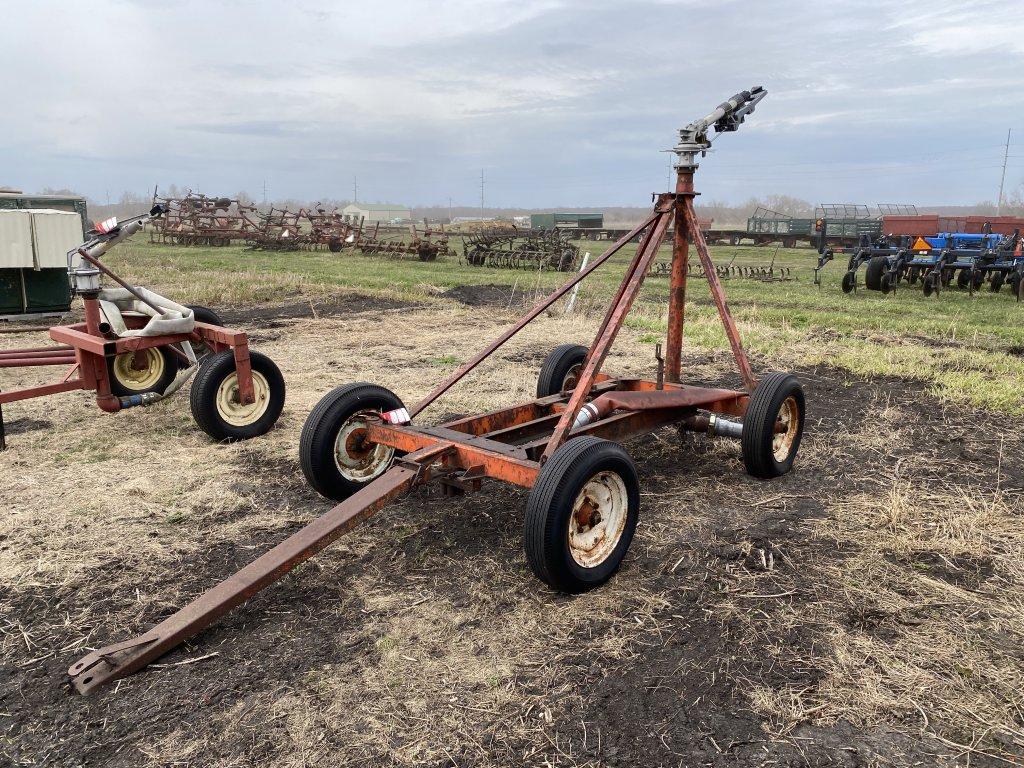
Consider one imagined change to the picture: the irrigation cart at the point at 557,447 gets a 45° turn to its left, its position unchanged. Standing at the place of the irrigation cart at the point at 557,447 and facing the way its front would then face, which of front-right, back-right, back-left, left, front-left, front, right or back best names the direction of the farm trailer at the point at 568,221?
back

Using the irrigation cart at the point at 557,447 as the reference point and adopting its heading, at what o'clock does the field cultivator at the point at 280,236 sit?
The field cultivator is roughly at 4 o'clock from the irrigation cart.

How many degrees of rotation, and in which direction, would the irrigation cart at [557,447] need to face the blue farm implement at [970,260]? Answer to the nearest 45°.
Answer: approximately 180°

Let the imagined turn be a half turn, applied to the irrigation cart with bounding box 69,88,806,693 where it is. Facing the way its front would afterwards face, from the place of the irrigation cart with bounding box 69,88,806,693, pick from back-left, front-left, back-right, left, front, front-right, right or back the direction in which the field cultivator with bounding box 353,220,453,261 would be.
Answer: front-left

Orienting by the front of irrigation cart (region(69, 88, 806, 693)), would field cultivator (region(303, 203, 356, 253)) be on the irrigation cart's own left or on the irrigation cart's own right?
on the irrigation cart's own right

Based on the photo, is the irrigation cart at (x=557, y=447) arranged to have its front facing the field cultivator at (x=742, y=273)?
no

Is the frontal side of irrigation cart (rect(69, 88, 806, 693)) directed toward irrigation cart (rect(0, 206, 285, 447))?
no

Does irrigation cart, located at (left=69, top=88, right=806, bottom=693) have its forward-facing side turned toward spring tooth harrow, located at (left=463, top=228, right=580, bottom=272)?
no

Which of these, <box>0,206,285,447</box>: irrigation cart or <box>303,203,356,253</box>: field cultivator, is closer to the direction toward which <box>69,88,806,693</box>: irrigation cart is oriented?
the irrigation cart

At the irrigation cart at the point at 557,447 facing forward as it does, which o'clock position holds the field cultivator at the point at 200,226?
The field cultivator is roughly at 4 o'clock from the irrigation cart.

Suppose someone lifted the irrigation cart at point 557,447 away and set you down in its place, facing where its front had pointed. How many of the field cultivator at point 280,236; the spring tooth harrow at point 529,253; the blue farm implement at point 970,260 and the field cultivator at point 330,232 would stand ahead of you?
0

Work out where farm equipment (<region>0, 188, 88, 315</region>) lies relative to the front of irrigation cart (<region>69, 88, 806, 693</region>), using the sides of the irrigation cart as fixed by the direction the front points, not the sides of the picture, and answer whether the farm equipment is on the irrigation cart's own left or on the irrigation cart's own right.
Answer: on the irrigation cart's own right
